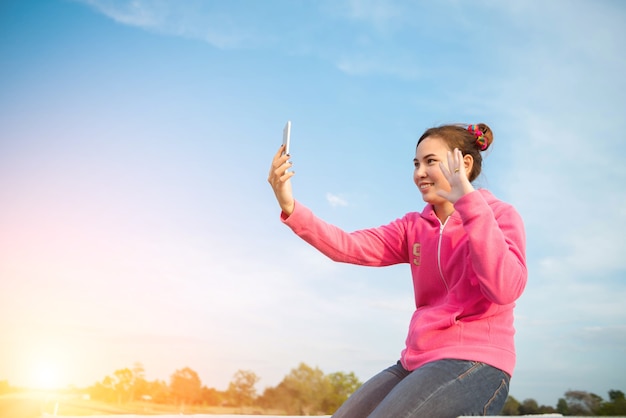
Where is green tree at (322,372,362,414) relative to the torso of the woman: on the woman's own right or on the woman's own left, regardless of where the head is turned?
on the woman's own right

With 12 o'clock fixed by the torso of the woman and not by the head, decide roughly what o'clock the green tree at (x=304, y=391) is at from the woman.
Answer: The green tree is roughly at 4 o'clock from the woman.

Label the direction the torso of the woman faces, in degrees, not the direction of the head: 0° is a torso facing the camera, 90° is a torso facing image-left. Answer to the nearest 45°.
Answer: approximately 45°
